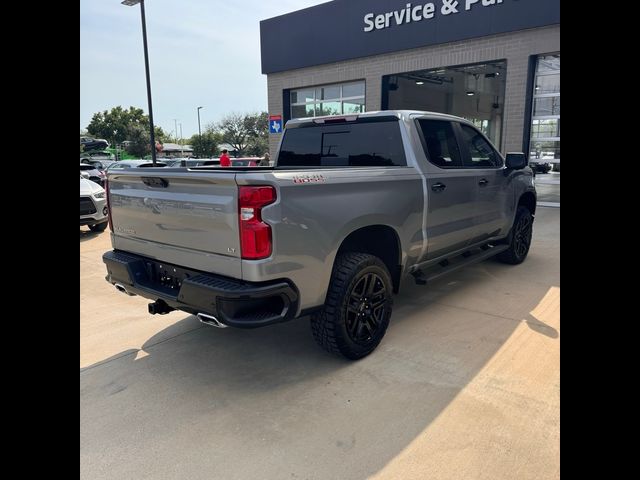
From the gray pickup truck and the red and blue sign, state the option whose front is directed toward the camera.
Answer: the red and blue sign

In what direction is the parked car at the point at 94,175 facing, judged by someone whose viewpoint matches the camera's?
facing the viewer and to the right of the viewer

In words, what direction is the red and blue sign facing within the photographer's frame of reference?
facing the viewer

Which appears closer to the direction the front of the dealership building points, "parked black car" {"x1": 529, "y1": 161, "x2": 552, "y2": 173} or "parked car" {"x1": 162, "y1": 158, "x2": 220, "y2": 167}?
the parked car

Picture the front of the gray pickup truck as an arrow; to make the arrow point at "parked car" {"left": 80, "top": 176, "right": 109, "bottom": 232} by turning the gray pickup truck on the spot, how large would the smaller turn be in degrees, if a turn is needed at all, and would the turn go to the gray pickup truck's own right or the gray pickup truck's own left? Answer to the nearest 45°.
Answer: approximately 90° to the gray pickup truck's own left

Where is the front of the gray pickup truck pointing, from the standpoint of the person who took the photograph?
facing away from the viewer and to the right of the viewer

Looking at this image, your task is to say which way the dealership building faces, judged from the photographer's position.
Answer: facing the viewer and to the left of the viewer

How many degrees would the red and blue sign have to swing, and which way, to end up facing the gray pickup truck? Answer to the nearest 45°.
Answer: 0° — it already faces it

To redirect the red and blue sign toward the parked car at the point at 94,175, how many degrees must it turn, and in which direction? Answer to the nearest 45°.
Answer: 0° — it already faces it

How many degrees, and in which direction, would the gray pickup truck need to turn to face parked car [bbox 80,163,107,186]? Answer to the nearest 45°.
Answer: approximately 90° to its left

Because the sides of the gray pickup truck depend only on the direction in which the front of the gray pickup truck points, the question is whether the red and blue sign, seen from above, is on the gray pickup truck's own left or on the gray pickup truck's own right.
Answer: on the gray pickup truck's own left

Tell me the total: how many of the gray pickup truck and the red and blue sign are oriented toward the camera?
1
